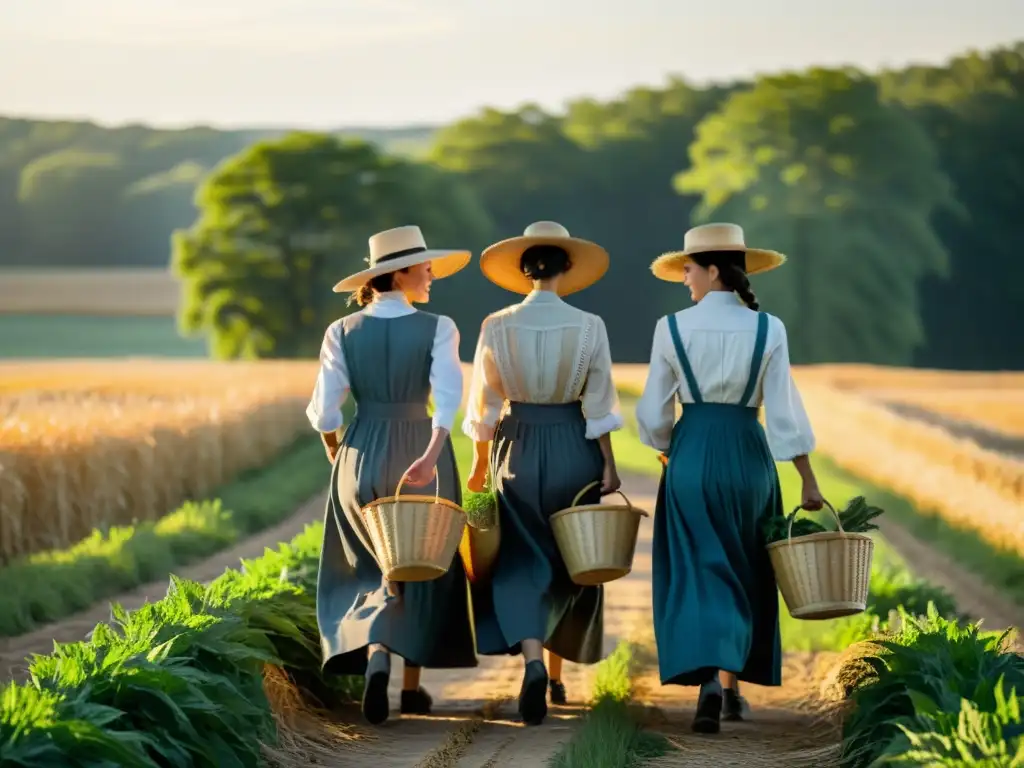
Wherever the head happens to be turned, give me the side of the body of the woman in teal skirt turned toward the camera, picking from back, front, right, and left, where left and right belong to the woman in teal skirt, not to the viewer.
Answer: back

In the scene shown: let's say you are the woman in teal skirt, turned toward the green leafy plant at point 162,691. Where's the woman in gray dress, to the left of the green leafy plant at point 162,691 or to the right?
right

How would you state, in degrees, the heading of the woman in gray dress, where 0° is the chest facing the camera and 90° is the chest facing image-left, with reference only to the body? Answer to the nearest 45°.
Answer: approximately 180°

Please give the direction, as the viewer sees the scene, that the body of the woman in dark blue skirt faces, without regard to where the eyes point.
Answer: away from the camera

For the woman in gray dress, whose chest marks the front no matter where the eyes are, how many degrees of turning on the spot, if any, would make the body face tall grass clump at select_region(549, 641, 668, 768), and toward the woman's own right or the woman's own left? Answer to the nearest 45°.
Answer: approximately 135° to the woman's own right

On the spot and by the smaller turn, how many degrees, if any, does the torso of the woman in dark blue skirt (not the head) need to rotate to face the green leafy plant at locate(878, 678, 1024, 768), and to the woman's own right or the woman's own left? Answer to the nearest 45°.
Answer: approximately 135° to the woman's own right

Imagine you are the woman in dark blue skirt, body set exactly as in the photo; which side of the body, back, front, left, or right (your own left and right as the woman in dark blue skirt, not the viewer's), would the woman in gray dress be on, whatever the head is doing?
left

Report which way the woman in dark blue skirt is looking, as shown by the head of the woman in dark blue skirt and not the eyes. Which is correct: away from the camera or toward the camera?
away from the camera
